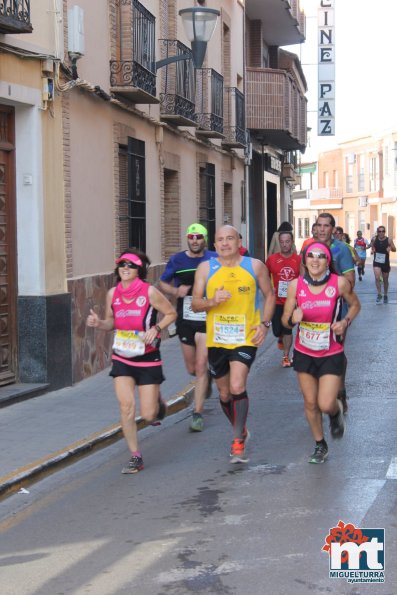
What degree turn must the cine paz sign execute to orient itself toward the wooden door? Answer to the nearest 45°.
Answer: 0° — it already faces it

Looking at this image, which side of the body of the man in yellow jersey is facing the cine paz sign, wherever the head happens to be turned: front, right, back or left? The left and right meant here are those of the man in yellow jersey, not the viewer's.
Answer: back

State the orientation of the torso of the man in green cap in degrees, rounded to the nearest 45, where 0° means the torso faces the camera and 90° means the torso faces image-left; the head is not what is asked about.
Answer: approximately 0°

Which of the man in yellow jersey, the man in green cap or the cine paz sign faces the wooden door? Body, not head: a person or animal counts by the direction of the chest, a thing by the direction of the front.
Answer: the cine paz sign

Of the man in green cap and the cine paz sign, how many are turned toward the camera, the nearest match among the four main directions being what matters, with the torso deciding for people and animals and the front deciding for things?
2

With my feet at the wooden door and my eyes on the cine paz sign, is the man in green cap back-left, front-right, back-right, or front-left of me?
back-right

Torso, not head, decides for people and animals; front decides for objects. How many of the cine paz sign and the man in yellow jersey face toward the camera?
2
